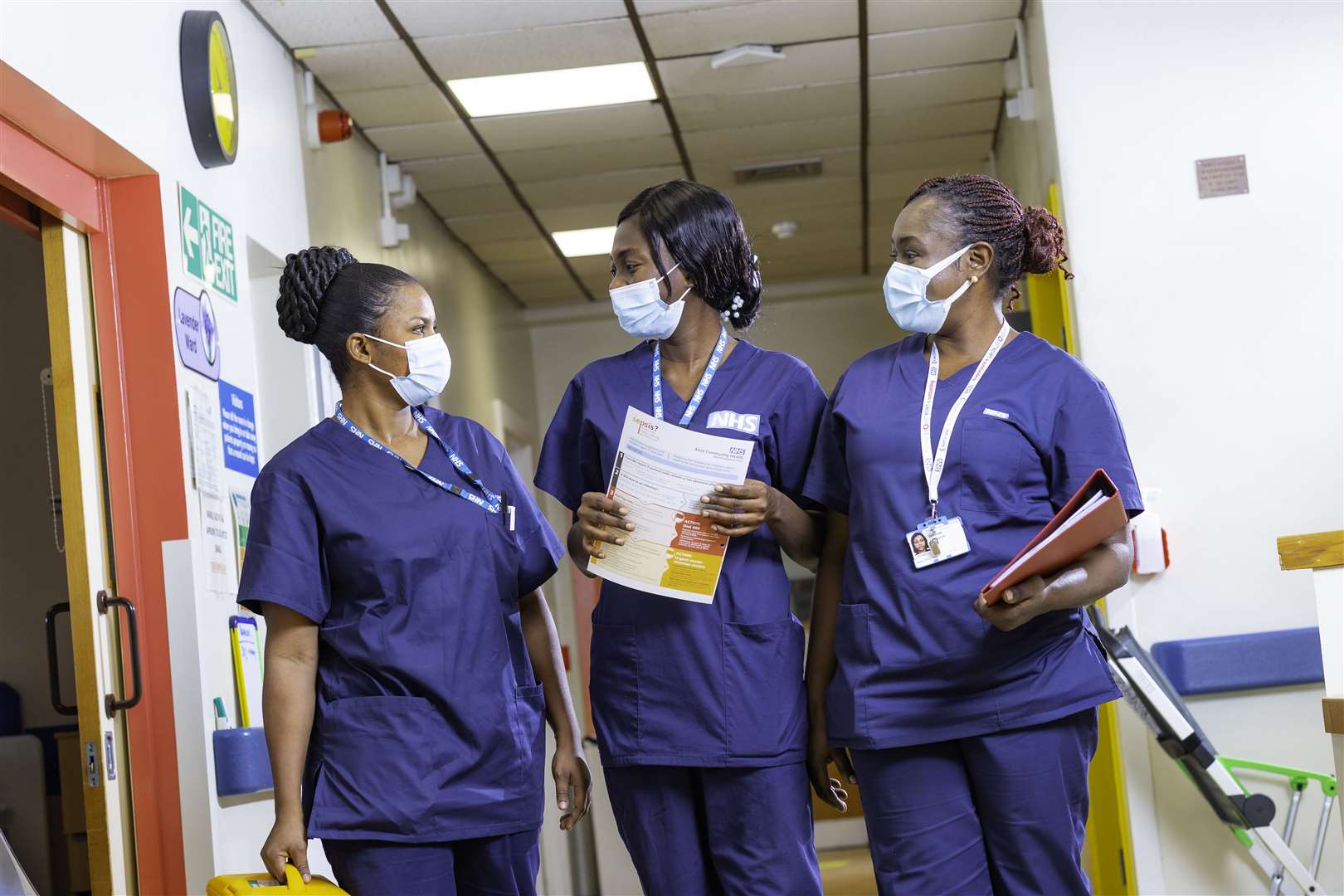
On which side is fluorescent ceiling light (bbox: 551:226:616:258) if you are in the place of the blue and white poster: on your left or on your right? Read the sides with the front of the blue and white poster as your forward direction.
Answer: on your left

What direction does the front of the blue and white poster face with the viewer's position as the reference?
facing the viewer and to the right of the viewer

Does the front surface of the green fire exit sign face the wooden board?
yes

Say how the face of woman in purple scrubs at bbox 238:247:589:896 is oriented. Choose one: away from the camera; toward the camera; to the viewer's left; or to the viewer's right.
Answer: to the viewer's right

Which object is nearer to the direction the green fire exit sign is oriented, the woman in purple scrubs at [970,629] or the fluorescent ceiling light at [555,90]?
the woman in purple scrubs

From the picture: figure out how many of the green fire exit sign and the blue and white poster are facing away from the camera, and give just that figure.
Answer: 0

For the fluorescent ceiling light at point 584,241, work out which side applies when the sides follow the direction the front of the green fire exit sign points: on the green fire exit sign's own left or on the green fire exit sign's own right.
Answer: on the green fire exit sign's own left

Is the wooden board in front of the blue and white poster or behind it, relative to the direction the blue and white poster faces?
in front

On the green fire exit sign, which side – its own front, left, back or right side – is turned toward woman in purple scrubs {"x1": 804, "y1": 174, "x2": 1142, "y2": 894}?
front

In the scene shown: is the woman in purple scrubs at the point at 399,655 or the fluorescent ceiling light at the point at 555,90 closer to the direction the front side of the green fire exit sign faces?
the woman in purple scrubs
